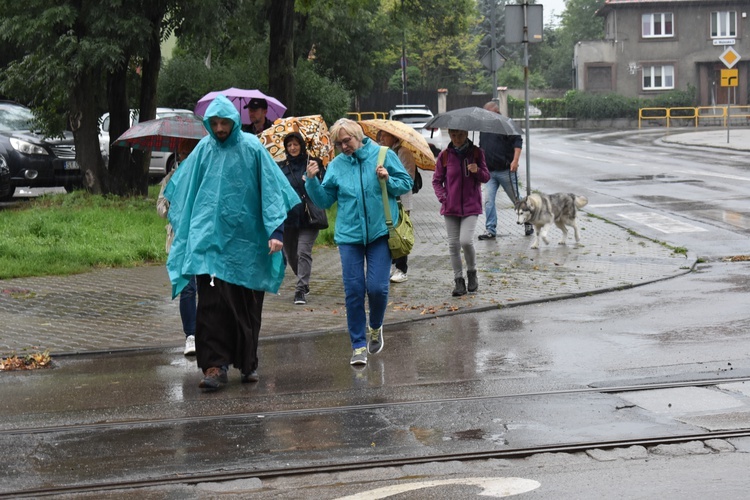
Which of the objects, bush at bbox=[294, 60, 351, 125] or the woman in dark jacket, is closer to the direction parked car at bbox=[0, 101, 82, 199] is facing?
the woman in dark jacket

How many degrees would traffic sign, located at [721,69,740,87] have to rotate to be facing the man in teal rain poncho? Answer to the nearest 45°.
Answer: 0° — it already faces them

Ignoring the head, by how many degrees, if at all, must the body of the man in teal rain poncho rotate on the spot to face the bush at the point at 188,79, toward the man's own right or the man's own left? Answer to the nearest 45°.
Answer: approximately 180°

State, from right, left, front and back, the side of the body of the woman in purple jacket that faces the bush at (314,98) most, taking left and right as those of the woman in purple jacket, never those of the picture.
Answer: back

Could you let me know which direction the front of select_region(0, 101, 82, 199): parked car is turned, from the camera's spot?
facing the viewer and to the right of the viewer

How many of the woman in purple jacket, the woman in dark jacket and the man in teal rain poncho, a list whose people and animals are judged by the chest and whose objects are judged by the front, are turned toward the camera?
3

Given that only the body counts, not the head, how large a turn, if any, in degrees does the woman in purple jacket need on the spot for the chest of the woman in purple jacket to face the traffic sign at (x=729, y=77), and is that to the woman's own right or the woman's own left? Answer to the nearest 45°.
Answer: approximately 180°

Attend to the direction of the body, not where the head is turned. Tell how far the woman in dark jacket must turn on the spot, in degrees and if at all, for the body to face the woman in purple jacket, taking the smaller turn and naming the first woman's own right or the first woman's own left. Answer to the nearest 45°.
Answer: approximately 90° to the first woman's own left

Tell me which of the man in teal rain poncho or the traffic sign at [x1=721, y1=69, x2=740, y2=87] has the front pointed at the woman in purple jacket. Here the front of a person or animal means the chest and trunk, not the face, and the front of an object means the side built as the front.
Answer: the traffic sign

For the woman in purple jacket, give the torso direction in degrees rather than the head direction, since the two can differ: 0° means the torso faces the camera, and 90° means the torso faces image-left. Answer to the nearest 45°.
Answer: approximately 0°
